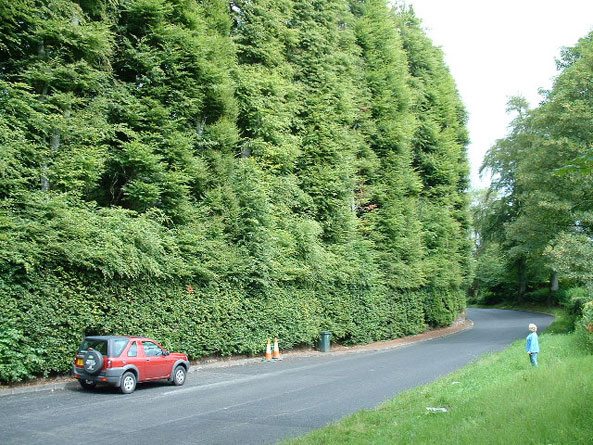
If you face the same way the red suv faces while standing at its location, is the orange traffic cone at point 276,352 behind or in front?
in front

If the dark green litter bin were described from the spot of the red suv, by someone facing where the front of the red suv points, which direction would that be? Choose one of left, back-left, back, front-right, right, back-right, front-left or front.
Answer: front

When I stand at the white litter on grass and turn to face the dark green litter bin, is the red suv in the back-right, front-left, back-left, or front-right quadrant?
front-left

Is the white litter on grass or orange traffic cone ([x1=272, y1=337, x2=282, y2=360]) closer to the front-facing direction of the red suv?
the orange traffic cone

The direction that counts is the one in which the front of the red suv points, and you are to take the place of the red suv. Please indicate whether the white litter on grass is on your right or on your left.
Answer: on your right

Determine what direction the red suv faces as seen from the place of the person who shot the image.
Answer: facing away from the viewer and to the right of the viewer

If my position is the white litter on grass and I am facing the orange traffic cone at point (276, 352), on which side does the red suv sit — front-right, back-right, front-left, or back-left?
front-left

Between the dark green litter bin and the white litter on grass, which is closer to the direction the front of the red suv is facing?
the dark green litter bin
